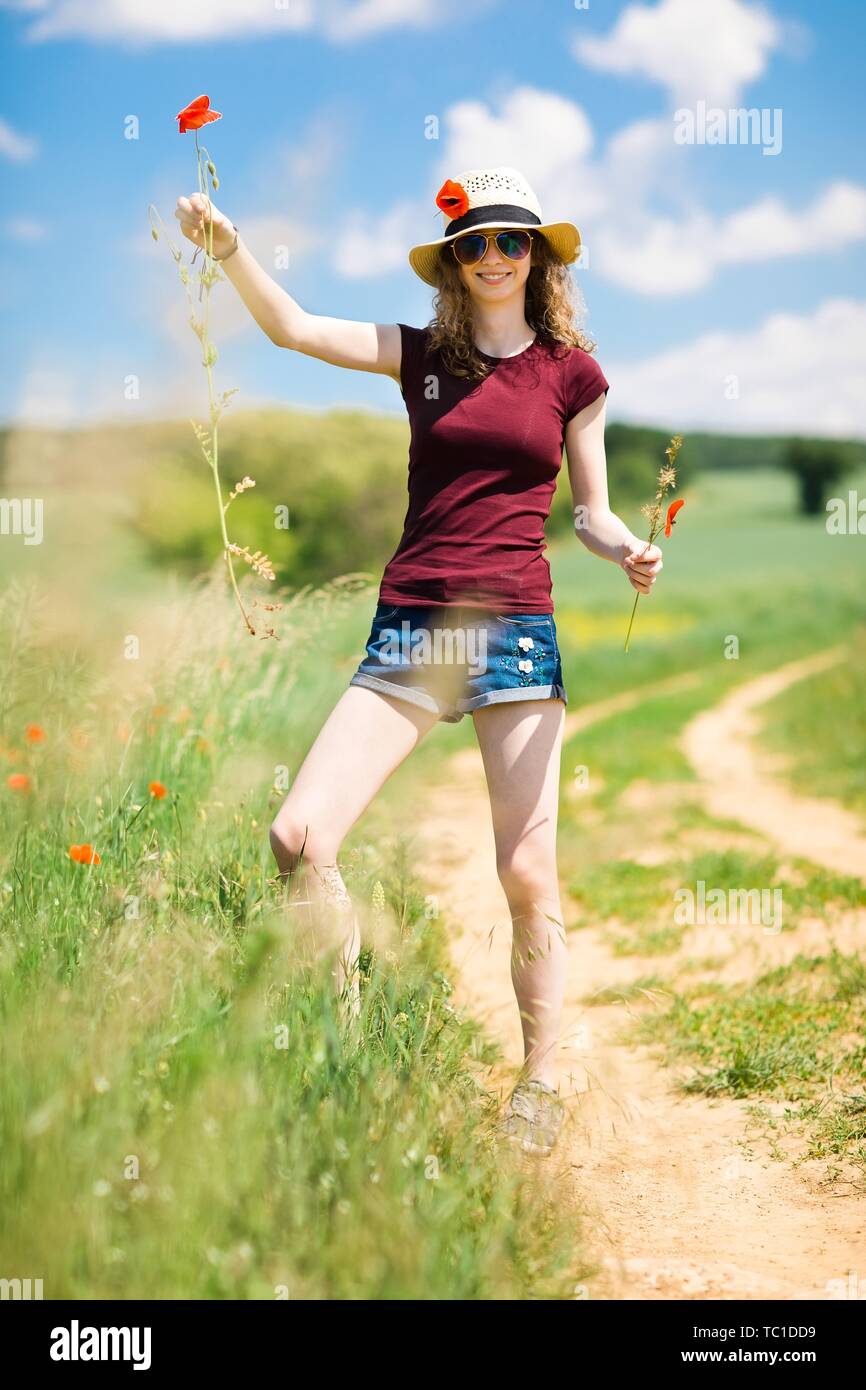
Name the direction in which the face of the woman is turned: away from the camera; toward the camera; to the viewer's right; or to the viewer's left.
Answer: toward the camera

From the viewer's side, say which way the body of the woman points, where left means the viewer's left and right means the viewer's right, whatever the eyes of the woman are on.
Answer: facing the viewer
